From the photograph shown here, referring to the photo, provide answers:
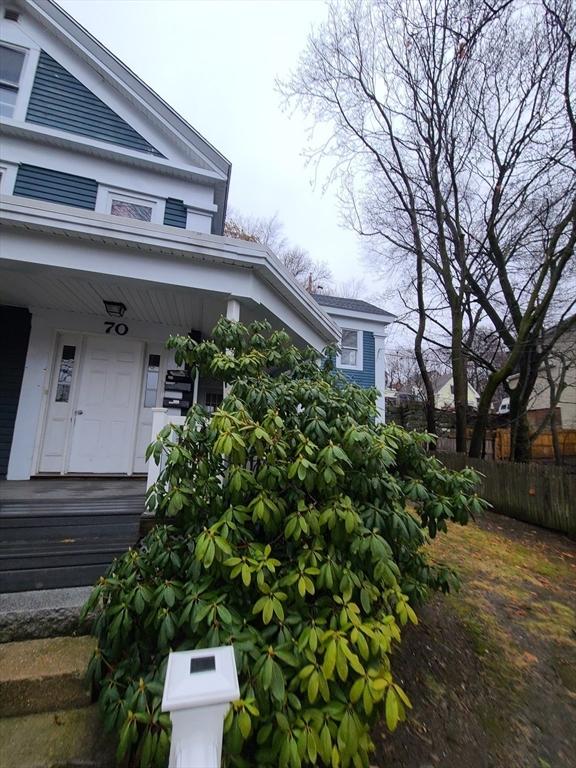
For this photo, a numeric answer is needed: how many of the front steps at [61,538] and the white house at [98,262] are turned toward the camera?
2

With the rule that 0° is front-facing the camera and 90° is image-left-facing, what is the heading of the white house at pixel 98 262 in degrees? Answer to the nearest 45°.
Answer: approximately 0°

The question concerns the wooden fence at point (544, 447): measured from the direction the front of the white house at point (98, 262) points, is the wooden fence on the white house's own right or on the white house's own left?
on the white house's own left

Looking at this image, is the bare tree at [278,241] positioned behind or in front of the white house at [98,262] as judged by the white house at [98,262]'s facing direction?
behind
